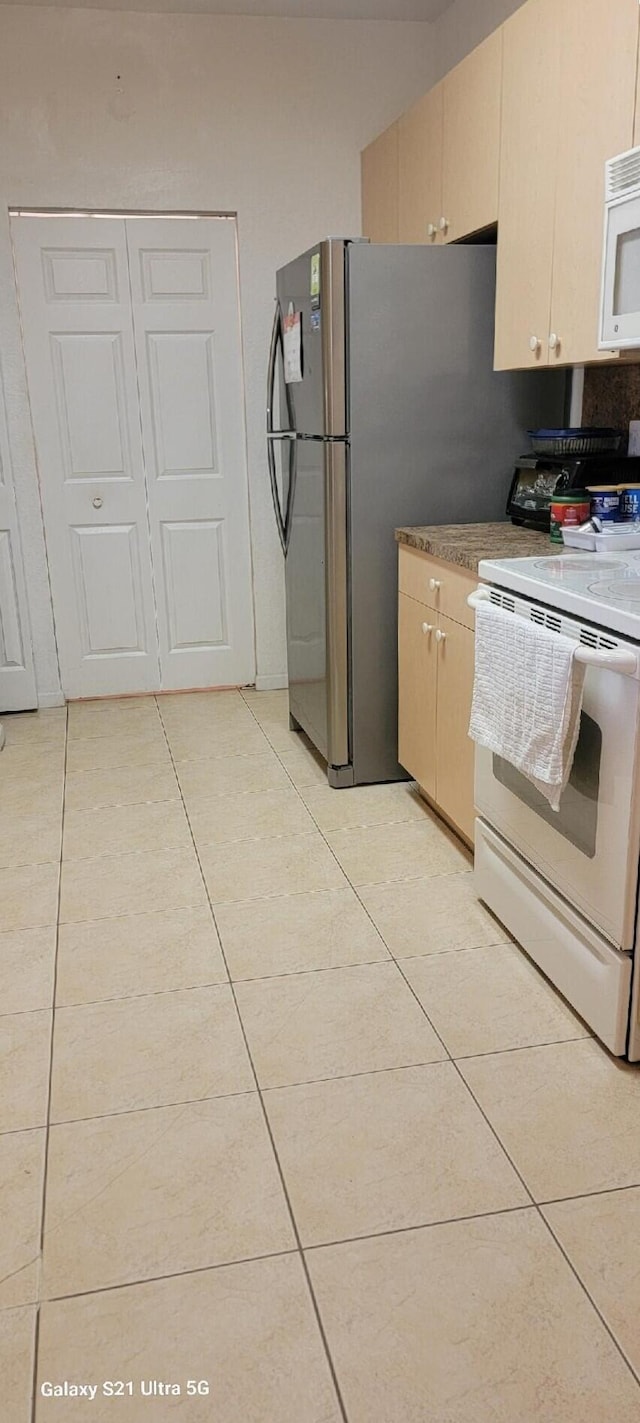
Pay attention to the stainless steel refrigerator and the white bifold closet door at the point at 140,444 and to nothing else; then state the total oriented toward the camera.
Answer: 1

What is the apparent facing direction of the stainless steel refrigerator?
to the viewer's left

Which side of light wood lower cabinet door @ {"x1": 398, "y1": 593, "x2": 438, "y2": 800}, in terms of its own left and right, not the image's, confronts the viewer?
left

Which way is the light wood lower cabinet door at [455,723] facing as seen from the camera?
to the viewer's left

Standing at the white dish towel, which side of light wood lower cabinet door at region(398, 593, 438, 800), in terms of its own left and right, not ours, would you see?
left

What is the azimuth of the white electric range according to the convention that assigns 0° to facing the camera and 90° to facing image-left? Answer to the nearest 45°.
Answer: approximately 45°

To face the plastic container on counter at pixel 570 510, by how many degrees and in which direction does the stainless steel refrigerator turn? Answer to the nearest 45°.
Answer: approximately 135° to its left

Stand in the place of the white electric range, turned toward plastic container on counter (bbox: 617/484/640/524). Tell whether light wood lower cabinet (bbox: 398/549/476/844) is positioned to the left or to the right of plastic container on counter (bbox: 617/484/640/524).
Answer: left

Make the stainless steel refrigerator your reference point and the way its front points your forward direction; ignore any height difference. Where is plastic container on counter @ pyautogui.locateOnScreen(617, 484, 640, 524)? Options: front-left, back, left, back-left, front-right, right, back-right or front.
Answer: back-left

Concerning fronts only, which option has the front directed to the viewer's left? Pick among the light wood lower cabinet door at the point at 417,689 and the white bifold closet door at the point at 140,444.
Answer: the light wood lower cabinet door

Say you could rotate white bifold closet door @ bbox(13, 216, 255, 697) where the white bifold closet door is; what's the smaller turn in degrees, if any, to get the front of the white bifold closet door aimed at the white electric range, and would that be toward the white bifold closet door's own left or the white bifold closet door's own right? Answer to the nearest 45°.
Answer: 0° — it already faces it

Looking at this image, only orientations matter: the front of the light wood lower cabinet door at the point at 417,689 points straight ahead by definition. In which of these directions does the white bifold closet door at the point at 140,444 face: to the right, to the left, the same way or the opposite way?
to the left

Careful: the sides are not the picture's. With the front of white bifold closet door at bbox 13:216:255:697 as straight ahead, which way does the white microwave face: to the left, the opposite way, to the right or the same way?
to the right

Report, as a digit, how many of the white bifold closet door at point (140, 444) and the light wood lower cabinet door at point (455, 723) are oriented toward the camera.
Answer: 1

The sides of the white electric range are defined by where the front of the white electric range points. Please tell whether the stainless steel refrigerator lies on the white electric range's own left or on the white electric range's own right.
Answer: on the white electric range's own right
